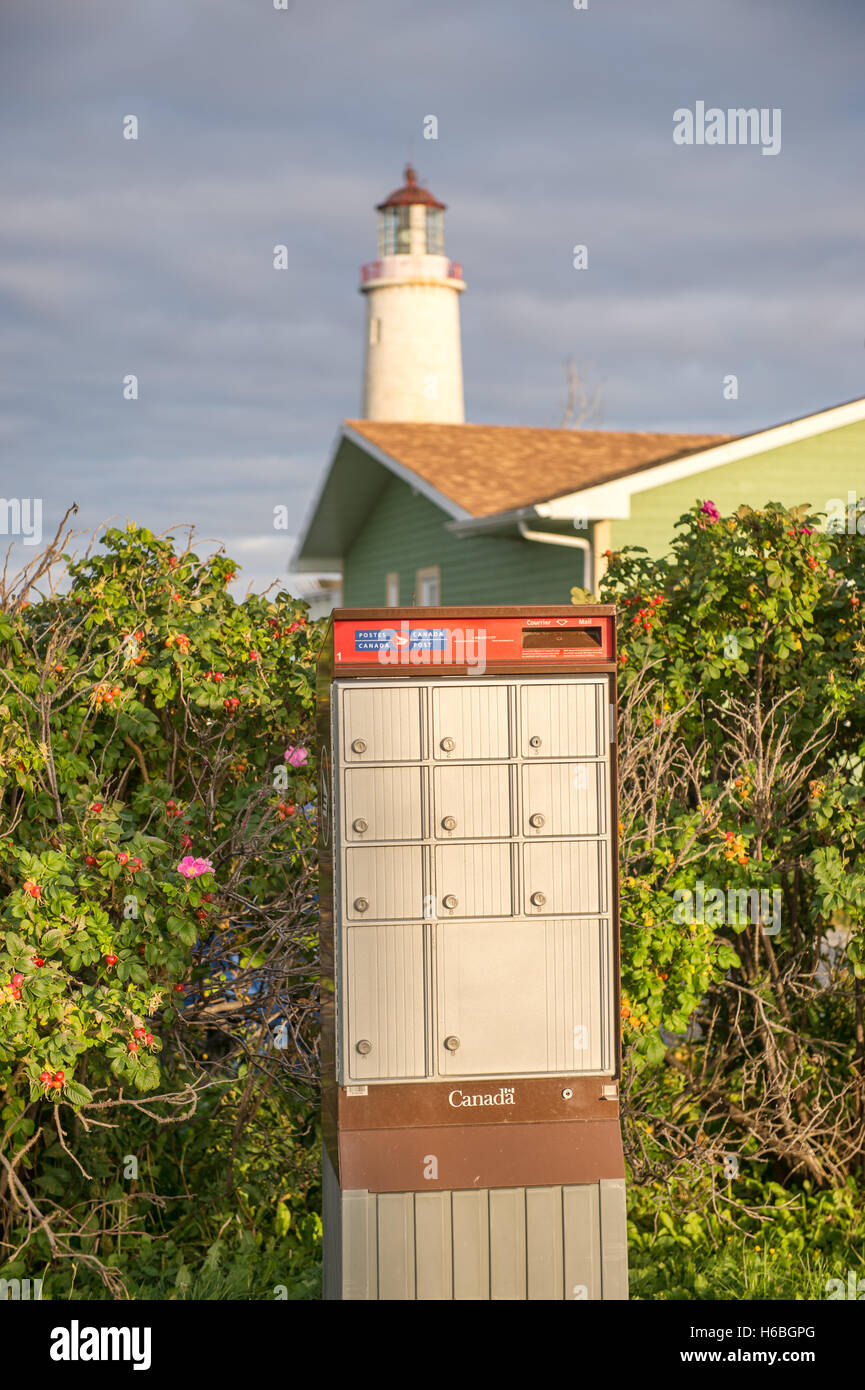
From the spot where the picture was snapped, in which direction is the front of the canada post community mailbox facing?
facing the viewer

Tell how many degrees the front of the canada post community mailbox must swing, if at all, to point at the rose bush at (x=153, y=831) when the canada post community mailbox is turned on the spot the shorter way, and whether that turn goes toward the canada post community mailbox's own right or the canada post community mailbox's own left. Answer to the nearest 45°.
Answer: approximately 135° to the canada post community mailbox's own right

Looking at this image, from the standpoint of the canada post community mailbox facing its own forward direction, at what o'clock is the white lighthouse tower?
The white lighthouse tower is roughly at 6 o'clock from the canada post community mailbox.

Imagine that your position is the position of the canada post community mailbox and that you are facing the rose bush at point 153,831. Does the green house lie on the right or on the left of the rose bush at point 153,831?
right

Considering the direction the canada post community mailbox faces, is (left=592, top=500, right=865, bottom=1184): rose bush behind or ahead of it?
behind

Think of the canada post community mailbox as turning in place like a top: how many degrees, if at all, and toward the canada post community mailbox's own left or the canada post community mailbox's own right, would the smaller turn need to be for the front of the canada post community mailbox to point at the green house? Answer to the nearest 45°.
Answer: approximately 180°
